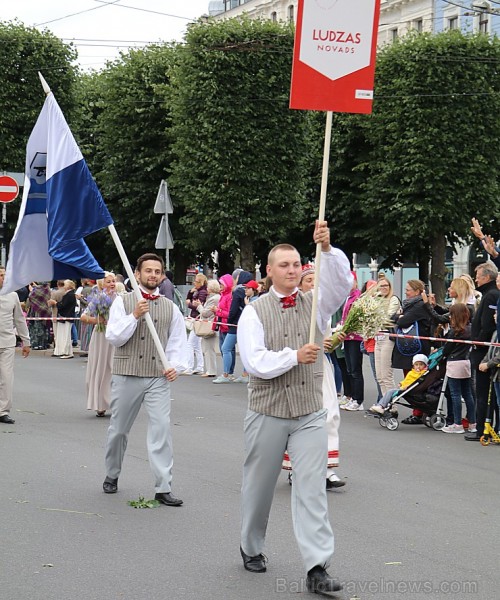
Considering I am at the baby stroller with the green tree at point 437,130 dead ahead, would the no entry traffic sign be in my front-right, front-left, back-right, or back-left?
front-left

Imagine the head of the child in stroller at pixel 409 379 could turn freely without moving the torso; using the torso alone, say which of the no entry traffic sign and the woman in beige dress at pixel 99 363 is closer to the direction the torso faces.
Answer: the woman in beige dress

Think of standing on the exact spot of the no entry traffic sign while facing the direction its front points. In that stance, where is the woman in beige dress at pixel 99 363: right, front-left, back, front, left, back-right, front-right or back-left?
front

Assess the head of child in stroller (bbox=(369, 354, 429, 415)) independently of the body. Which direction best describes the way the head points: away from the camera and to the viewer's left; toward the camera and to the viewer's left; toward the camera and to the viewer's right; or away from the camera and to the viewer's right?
toward the camera and to the viewer's left

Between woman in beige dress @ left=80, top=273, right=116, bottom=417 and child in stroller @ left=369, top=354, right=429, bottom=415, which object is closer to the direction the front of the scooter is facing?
the woman in beige dress

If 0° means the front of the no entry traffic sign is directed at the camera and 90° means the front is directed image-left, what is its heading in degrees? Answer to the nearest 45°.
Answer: approximately 0°

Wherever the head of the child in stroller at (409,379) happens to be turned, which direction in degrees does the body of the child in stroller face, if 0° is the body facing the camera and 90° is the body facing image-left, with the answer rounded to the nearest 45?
approximately 45°

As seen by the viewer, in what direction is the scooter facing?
to the viewer's left

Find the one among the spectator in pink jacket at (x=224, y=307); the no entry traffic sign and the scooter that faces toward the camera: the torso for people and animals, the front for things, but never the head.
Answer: the no entry traffic sign

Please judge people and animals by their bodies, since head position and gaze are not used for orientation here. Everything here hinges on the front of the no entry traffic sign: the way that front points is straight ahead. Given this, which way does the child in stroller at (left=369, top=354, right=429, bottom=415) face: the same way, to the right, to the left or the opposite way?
to the right

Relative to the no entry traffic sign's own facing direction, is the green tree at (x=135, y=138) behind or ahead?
behind

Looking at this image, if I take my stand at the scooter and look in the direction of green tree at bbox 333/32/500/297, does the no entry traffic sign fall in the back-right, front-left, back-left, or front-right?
front-left
